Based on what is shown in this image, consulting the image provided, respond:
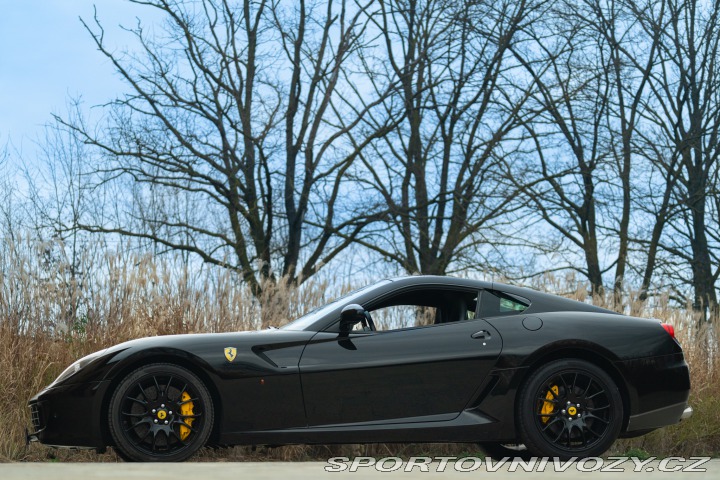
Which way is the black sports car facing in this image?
to the viewer's left
